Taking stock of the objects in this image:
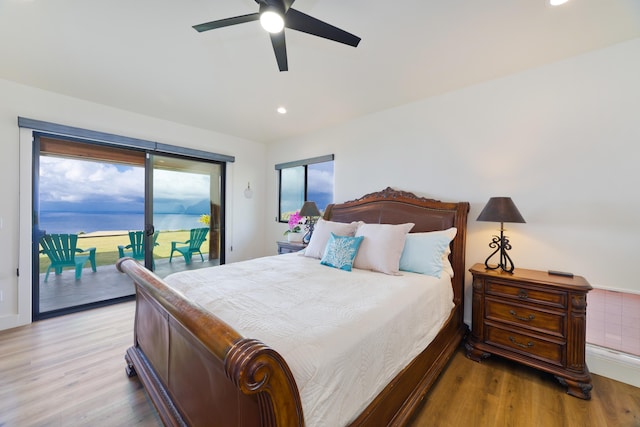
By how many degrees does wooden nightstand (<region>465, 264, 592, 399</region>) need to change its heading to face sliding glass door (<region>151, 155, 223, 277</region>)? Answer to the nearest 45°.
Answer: approximately 45° to its right

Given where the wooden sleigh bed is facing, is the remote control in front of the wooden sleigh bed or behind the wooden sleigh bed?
behind

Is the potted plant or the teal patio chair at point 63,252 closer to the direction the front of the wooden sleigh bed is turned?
the teal patio chair

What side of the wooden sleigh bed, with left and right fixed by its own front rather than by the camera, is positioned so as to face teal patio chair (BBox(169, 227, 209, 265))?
right

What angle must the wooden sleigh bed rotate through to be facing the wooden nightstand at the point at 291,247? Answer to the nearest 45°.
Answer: approximately 135° to its right

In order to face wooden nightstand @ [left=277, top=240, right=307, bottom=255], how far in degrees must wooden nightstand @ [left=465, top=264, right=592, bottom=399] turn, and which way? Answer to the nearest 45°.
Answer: approximately 45° to its right

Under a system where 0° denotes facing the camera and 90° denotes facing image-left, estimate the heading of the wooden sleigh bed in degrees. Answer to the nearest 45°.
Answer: approximately 45°

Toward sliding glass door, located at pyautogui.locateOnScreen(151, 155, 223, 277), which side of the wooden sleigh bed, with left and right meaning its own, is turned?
right

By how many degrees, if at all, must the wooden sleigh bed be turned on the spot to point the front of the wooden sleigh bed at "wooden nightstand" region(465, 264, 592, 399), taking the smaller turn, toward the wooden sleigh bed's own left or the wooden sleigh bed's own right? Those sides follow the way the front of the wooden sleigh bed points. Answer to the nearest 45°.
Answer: approximately 135° to the wooden sleigh bed's own left
